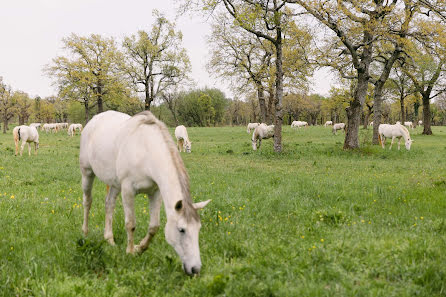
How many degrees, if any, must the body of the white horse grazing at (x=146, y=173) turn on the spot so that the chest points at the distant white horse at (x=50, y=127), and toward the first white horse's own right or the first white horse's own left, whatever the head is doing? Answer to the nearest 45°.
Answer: approximately 135° to the first white horse's own left

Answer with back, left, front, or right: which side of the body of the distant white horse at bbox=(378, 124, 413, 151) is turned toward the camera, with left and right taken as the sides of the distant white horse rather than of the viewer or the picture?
right

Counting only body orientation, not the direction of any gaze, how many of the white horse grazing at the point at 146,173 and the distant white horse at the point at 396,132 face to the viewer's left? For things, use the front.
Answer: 0

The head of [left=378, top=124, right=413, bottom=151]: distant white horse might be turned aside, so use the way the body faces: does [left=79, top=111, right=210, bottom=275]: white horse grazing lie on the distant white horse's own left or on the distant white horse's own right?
on the distant white horse's own right

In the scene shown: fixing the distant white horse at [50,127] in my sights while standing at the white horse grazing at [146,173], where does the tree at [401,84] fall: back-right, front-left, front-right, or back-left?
front-right

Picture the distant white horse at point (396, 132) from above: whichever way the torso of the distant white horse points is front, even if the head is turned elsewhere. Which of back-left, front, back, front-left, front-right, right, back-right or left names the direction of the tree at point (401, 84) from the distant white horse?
left

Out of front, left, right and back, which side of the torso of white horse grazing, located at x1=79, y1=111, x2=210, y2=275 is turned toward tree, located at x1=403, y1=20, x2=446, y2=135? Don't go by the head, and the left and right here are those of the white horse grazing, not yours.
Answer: left

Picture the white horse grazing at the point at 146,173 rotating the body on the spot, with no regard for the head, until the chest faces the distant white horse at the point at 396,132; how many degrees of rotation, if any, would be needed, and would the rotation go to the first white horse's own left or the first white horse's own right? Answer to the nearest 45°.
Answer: approximately 90° to the first white horse's own left
